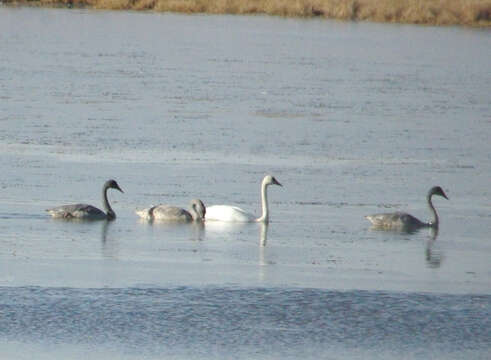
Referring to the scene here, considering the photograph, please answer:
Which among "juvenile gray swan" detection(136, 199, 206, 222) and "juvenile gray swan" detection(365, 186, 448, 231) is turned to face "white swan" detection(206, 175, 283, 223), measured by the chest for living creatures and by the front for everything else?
"juvenile gray swan" detection(136, 199, 206, 222)

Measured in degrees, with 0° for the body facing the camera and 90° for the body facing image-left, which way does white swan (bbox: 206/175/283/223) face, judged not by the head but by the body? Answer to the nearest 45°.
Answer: approximately 270°

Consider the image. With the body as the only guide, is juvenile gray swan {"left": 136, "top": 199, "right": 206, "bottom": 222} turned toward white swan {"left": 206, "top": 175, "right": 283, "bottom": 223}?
yes

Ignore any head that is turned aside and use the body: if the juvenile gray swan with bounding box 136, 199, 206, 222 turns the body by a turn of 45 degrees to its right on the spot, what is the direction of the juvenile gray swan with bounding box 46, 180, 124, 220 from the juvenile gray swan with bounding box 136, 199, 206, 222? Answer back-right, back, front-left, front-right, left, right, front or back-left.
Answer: back-right

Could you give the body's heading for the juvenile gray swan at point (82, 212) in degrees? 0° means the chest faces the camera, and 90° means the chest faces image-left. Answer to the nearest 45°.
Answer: approximately 270°

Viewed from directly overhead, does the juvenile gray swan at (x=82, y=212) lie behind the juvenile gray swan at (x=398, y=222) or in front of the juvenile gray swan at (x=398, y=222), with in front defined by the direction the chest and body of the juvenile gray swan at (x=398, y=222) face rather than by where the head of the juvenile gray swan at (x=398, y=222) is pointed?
behind

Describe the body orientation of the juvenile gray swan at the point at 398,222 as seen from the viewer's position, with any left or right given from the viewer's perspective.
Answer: facing to the right of the viewer

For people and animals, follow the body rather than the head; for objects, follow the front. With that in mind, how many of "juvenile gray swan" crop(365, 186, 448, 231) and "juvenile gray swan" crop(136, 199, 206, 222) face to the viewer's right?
2

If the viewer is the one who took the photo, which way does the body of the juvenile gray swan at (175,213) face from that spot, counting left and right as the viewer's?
facing to the right of the viewer
